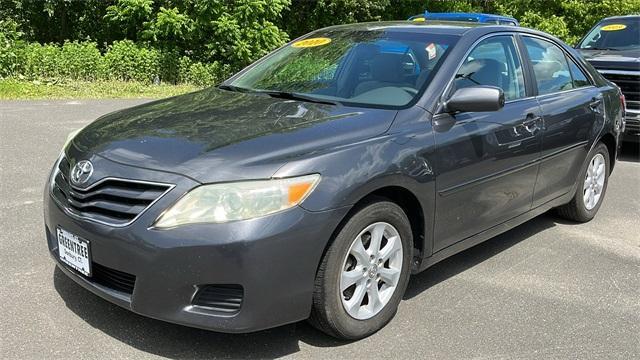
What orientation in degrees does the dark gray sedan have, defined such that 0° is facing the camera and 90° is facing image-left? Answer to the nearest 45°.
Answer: approximately 45°
